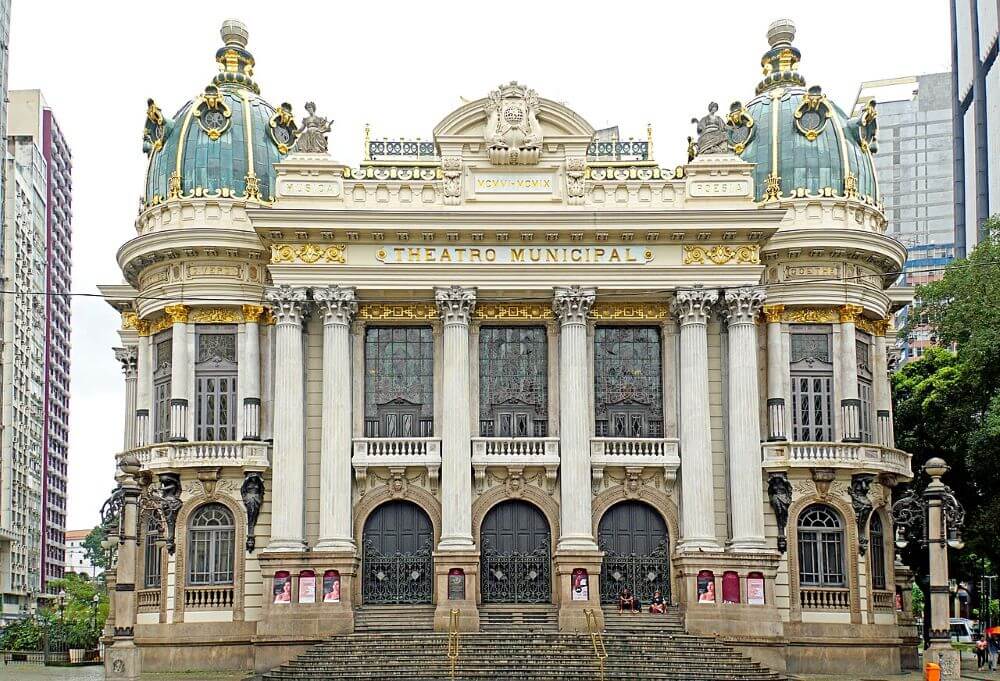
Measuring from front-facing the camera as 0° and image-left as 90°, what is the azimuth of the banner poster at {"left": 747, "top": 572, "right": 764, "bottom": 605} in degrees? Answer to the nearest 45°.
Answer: approximately 0°

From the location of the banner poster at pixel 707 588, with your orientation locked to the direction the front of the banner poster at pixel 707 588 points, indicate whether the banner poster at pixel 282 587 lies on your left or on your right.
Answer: on your right

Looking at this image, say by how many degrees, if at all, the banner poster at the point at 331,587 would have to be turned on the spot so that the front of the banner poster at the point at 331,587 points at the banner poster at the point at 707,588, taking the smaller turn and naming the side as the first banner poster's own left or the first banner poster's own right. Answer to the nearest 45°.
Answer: approximately 90° to the first banner poster's own left

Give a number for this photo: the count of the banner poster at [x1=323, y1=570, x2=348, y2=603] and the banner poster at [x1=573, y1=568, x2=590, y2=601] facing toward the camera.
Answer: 2
